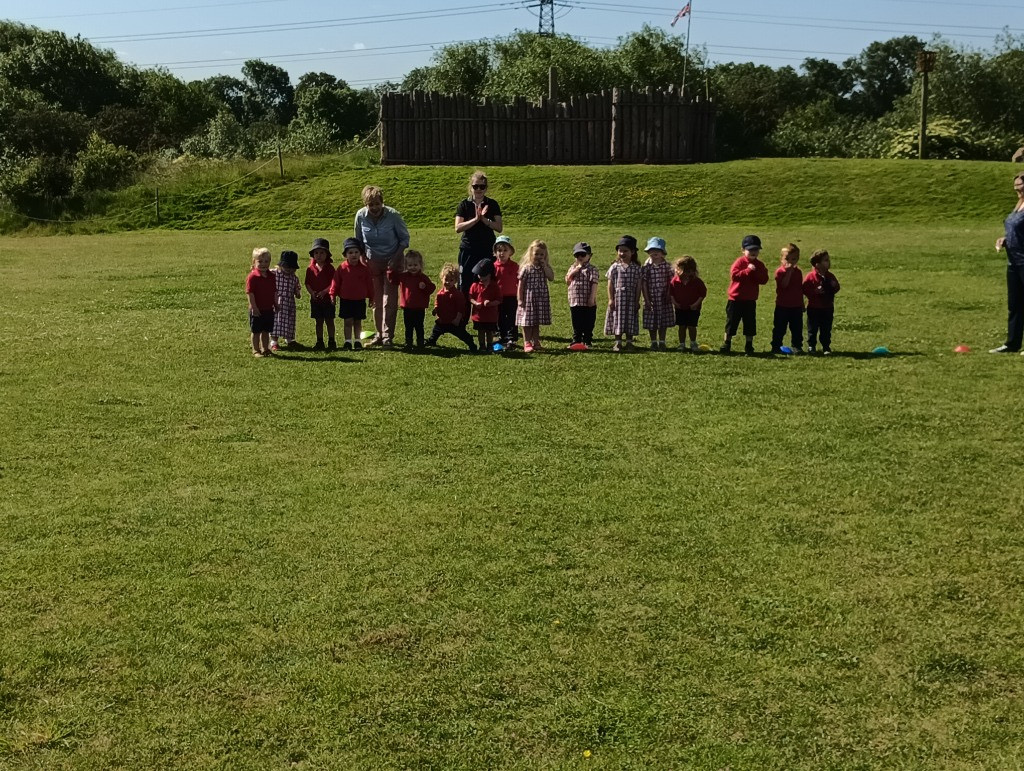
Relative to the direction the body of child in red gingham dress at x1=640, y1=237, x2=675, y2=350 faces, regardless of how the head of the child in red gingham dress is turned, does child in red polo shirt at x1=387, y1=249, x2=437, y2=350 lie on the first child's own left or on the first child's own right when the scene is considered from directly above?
on the first child's own right

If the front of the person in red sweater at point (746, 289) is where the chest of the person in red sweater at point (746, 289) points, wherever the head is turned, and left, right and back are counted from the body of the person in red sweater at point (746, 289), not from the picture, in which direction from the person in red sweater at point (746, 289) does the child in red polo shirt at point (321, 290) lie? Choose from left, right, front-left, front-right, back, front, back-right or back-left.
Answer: right

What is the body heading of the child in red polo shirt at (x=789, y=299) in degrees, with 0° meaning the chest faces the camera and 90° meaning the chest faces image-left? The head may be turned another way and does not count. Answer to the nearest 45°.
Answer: approximately 0°

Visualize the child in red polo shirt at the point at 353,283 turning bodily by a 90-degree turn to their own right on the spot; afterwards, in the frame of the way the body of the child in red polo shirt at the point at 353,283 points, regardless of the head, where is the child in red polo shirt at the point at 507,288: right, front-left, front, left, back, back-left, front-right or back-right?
back

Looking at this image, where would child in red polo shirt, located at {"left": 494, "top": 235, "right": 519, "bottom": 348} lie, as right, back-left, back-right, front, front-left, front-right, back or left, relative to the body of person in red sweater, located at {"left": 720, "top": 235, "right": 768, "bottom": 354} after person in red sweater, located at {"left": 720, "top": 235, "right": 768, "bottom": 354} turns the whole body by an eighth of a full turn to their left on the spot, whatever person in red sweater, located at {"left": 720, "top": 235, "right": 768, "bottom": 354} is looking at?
back-right

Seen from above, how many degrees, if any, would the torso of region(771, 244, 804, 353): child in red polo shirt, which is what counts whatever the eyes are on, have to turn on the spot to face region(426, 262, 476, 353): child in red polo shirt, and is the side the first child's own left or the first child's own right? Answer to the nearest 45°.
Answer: approximately 90° to the first child's own right

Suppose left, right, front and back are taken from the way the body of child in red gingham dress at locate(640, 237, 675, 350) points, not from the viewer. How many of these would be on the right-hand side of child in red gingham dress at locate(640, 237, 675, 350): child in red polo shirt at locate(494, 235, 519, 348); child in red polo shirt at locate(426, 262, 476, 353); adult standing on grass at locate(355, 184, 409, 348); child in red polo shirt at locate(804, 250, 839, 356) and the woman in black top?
4

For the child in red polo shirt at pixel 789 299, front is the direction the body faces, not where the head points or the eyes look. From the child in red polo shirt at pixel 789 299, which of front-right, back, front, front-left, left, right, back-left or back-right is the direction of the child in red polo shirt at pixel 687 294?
right

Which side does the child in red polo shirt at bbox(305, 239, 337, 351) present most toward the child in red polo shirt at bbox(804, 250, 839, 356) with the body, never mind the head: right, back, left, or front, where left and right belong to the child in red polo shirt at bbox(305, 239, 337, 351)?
left
